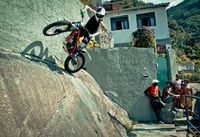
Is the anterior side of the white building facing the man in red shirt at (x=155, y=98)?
yes

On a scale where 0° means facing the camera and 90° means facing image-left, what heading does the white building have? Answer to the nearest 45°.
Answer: approximately 0°

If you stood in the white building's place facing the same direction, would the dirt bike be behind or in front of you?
in front
